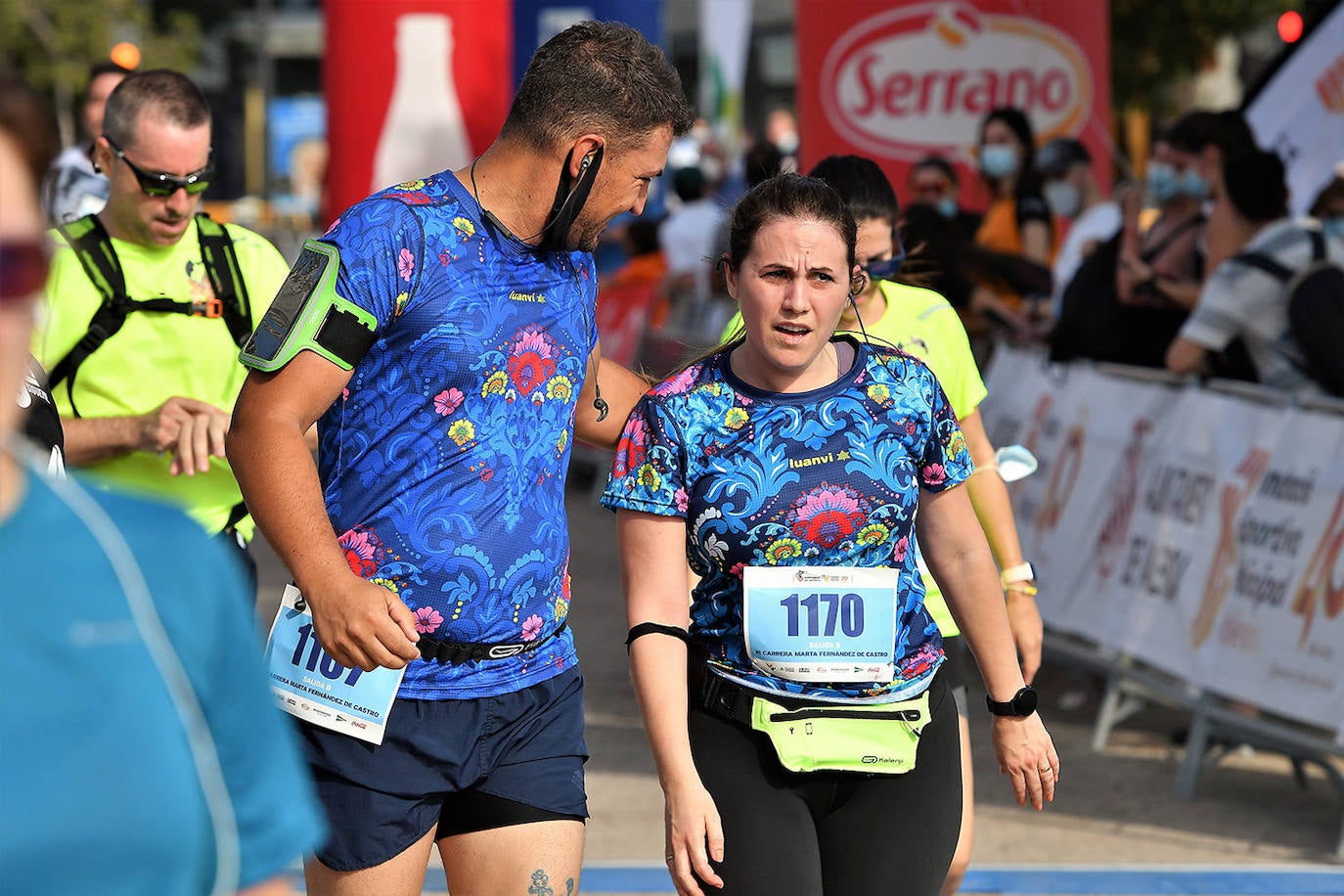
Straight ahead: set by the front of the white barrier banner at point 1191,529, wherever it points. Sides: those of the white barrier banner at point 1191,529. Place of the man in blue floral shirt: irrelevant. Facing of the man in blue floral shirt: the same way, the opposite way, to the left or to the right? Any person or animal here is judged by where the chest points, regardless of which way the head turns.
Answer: to the left

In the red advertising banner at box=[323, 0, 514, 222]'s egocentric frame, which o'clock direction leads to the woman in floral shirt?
The woman in floral shirt is roughly at 12 o'clock from the red advertising banner.

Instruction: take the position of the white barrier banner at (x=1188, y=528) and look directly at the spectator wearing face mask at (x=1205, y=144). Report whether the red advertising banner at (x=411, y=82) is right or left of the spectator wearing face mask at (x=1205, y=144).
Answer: left

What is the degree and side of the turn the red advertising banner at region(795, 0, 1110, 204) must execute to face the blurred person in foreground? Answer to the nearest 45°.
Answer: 0° — it already faces them

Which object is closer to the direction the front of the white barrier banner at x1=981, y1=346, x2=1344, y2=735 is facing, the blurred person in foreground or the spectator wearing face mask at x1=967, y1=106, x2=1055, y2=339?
the blurred person in foreground

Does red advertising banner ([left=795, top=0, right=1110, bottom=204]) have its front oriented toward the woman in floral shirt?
yes

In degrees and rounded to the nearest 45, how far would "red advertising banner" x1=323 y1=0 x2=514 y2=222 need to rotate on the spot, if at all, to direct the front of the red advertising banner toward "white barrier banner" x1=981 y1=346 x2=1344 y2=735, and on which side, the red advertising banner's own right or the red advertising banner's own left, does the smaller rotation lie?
approximately 45° to the red advertising banner's own left

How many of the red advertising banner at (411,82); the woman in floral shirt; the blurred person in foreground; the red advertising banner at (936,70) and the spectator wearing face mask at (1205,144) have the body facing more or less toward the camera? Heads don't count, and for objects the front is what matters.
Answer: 4
